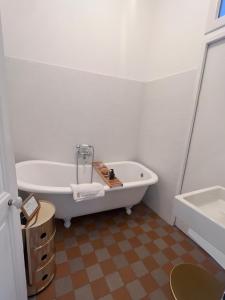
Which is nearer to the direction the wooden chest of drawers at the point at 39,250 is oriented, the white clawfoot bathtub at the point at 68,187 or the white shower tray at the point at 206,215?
the white shower tray

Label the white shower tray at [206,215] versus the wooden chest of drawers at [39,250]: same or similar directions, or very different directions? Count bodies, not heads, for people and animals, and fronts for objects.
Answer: very different directions

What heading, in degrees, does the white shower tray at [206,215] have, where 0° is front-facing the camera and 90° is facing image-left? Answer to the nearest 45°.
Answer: approximately 45°

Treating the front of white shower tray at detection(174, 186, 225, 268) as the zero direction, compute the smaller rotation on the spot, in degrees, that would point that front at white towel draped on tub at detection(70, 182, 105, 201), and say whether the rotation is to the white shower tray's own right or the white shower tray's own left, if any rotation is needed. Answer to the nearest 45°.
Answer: approximately 45° to the white shower tray's own right

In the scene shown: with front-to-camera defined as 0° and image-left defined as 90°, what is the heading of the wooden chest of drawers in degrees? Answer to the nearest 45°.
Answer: approximately 315°
